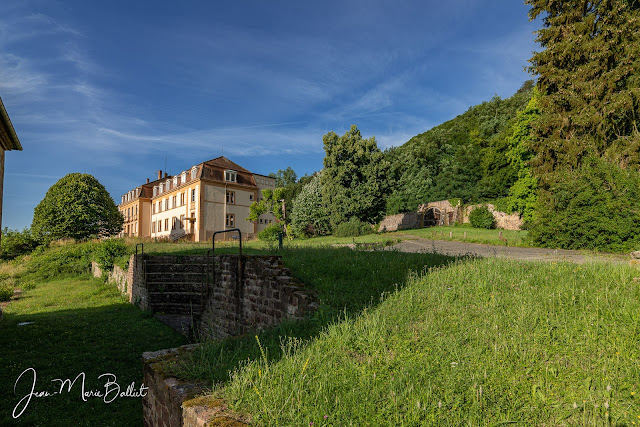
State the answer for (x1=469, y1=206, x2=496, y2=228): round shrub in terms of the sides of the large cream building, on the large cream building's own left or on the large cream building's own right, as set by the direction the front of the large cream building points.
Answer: on the large cream building's own left

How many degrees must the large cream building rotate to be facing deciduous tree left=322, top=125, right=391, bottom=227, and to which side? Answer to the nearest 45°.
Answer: approximately 90° to its left

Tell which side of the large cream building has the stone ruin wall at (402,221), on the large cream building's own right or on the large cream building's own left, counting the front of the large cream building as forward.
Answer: on the large cream building's own left

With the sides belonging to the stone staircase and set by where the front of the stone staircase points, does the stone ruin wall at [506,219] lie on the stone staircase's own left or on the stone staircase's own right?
on the stone staircase's own left
